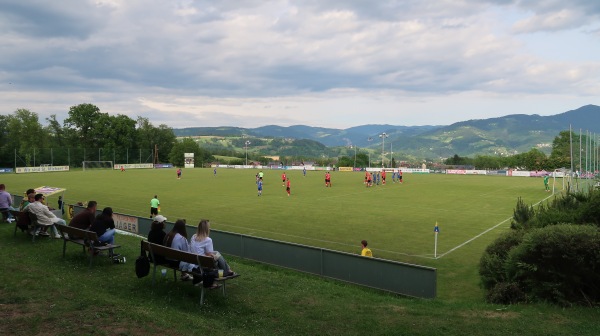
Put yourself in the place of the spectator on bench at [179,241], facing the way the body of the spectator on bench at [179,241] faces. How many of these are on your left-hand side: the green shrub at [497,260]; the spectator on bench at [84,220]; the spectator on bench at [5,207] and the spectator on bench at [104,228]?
3

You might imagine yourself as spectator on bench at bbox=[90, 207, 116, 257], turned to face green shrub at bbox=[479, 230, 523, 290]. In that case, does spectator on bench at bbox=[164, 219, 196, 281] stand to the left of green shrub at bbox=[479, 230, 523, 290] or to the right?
right

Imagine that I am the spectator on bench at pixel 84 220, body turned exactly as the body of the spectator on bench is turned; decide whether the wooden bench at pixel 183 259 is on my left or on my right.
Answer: on my right

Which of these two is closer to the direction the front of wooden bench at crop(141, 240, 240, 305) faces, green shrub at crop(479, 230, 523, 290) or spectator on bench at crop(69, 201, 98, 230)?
the green shrub

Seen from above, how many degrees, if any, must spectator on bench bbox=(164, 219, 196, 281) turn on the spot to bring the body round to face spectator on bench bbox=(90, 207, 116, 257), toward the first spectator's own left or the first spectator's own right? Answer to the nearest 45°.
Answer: approximately 90° to the first spectator's own left

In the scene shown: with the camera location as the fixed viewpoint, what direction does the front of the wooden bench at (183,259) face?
facing away from the viewer and to the right of the viewer

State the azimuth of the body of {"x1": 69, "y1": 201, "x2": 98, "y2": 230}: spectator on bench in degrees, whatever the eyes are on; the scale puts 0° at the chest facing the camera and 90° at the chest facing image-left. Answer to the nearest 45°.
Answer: approximately 225°

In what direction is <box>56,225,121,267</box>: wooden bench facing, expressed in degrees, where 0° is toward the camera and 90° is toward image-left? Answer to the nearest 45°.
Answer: approximately 225°

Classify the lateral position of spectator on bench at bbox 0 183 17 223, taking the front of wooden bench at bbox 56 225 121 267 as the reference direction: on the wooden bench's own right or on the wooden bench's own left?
on the wooden bench's own left

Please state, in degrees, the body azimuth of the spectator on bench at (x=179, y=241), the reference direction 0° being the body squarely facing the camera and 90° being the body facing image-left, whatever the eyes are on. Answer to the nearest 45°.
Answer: approximately 225°
